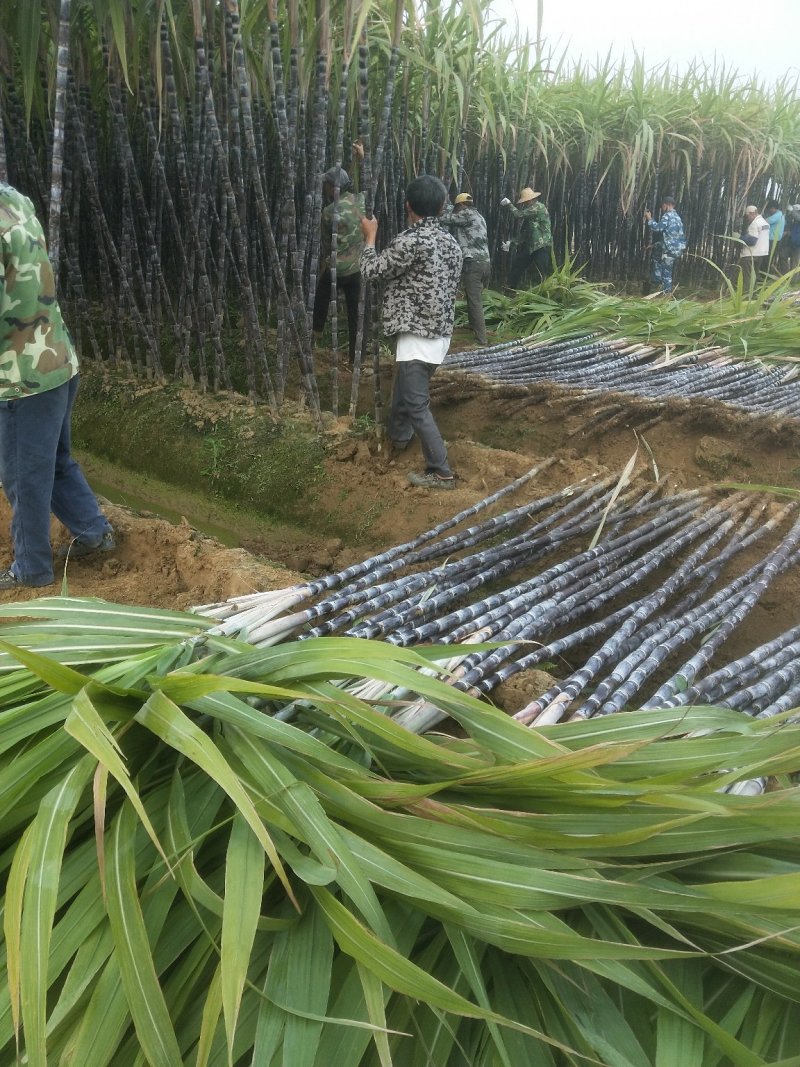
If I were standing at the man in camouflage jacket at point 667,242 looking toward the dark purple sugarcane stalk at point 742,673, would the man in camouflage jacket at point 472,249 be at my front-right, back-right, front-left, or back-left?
front-right

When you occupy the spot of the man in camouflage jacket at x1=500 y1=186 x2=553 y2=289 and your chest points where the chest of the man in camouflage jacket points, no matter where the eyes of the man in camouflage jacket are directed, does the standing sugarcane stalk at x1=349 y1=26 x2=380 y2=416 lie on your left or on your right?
on your left

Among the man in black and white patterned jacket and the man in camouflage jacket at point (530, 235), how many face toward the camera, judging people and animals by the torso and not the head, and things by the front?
0

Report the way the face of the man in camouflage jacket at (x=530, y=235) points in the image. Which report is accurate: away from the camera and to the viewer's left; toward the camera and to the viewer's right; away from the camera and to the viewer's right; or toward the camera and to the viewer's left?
toward the camera and to the viewer's left

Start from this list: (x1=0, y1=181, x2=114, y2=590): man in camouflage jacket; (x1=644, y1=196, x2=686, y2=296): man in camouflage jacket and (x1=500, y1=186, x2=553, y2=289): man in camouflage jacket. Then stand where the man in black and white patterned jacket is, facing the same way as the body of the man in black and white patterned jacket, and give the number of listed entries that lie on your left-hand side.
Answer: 1

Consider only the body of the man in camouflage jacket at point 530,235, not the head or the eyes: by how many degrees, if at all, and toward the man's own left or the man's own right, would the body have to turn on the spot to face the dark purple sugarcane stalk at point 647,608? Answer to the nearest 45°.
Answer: approximately 90° to the man's own left

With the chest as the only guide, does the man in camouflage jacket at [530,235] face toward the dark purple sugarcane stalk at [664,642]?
no

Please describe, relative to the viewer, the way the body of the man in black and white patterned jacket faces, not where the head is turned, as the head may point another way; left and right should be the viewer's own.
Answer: facing away from the viewer and to the left of the viewer

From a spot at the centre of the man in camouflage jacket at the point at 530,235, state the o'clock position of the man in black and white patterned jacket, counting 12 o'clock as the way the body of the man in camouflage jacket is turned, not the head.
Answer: The man in black and white patterned jacket is roughly at 9 o'clock from the man in camouflage jacket.

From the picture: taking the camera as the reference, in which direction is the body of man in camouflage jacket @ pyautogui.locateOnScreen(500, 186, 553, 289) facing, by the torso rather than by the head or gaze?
to the viewer's left
